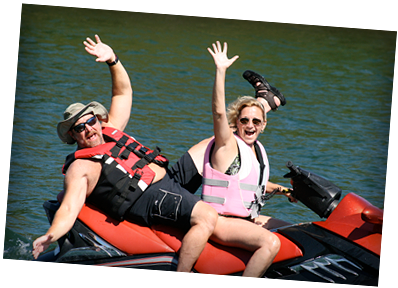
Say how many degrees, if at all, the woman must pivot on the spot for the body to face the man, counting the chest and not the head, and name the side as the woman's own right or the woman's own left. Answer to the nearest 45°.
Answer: approximately 135° to the woman's own right

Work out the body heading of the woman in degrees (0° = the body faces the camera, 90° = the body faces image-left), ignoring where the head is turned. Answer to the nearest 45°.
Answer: approximately 315°
